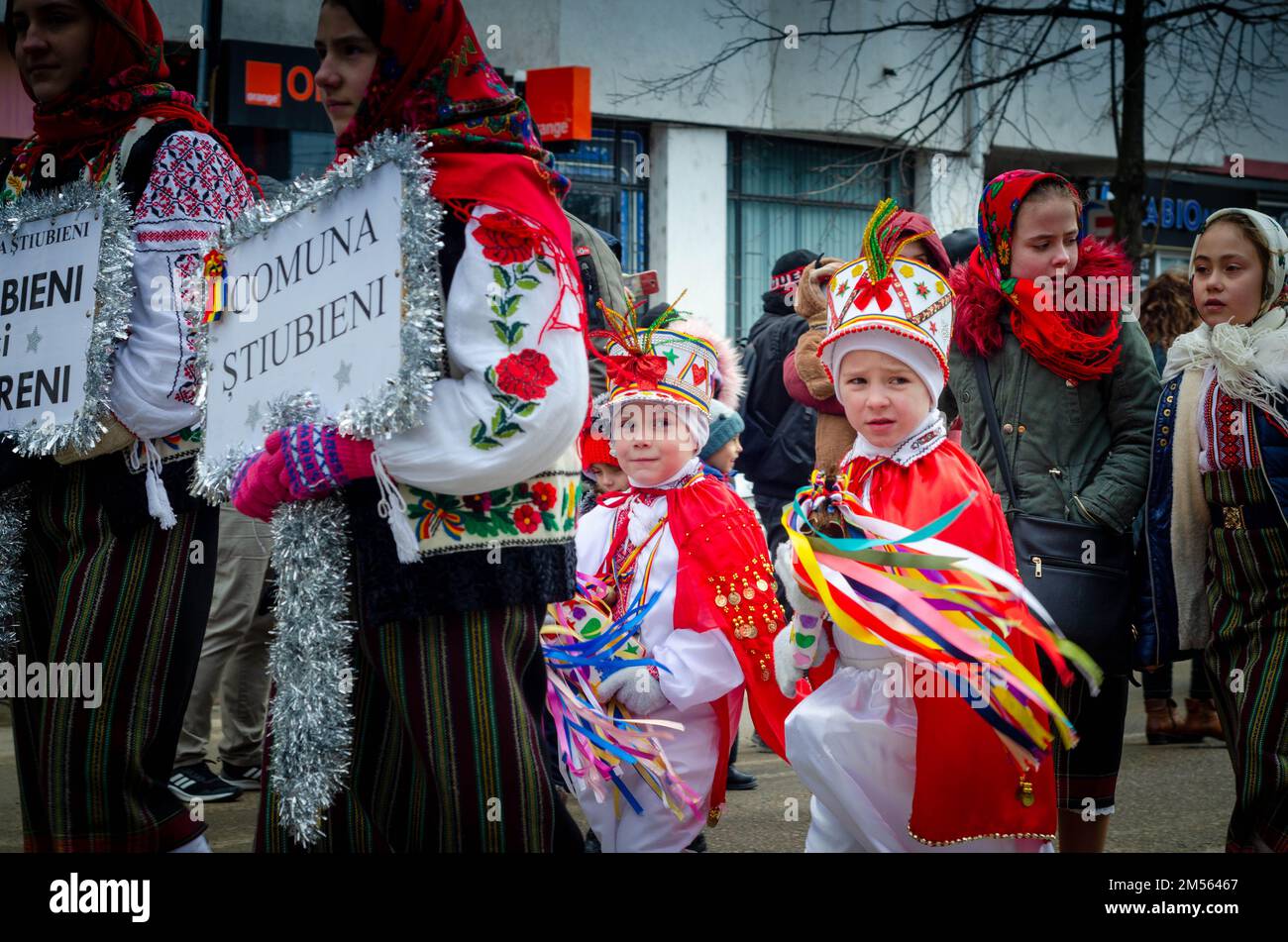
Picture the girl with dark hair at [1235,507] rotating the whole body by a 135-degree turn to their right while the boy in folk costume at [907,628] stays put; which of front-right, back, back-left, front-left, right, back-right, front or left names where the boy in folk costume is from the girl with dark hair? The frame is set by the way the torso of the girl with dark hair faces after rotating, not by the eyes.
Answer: back-left

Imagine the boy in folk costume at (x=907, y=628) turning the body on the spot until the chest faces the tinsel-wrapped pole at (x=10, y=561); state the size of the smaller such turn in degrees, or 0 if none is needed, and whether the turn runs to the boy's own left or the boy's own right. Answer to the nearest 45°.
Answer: approximately 45° to the boy's own right

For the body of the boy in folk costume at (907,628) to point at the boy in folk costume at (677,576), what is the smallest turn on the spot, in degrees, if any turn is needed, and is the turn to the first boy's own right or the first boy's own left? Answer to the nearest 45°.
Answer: approximately 90° to the first boy's own right

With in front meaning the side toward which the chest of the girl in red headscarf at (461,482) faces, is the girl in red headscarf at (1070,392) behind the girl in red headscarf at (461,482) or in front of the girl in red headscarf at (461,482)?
behind

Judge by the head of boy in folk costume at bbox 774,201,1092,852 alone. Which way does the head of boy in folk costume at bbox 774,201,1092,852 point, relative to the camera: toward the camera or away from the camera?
toward the camera

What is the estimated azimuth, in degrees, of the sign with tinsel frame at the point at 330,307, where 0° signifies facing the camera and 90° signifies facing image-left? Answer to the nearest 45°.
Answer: approximately 45°

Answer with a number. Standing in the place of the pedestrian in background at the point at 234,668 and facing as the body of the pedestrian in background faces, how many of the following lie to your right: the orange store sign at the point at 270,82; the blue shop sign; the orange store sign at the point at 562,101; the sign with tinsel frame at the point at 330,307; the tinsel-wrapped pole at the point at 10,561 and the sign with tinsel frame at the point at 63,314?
3

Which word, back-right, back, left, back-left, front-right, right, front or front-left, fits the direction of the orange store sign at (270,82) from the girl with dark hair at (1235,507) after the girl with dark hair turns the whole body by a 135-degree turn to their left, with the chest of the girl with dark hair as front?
back-left

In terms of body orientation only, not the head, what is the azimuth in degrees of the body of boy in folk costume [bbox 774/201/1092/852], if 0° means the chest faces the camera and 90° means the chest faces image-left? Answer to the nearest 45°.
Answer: approximately 45°
